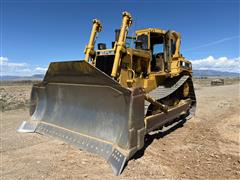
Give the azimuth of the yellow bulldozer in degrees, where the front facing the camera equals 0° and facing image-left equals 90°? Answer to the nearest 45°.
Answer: approximately 45°
